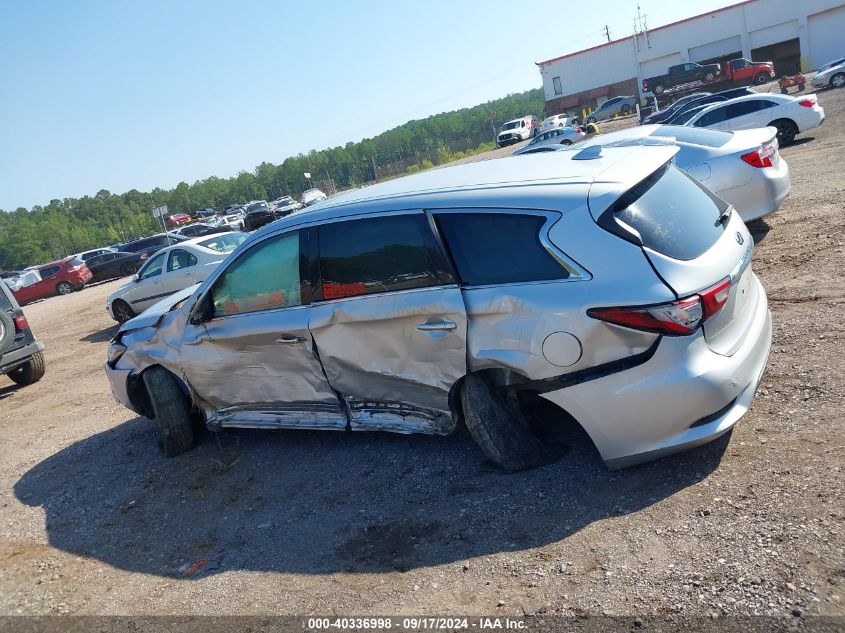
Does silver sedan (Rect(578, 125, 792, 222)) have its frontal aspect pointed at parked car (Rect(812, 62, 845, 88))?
no

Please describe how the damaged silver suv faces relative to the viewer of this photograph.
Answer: facing away from the viewer and to the left of the viewer

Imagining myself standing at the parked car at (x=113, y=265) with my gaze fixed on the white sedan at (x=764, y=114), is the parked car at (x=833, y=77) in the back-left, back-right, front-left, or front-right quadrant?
front-left

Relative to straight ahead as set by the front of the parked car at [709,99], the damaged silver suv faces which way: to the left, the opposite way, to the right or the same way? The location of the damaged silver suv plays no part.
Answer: the same way

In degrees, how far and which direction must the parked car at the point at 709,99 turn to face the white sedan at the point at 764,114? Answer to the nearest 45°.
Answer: approximately 90° to its left

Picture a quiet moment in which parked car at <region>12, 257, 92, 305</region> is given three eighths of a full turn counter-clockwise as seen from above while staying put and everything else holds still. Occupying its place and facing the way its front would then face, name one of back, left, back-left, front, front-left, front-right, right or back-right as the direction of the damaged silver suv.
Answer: front

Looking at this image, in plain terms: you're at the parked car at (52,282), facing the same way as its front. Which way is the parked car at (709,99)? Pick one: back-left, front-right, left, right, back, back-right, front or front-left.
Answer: back

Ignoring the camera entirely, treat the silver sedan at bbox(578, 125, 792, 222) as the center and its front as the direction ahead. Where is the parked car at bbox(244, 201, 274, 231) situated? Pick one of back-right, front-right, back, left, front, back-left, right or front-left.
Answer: front

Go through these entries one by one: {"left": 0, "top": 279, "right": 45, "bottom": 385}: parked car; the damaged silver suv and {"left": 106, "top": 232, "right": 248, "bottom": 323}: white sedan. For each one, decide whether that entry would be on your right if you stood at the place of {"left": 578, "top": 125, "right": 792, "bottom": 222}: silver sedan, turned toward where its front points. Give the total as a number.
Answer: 0

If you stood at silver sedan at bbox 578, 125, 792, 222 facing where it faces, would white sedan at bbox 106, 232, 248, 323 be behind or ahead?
ahead

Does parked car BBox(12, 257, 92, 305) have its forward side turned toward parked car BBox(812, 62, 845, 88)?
no

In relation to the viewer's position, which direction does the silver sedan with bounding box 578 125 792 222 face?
facing away from the viewer and to the left of the viewer

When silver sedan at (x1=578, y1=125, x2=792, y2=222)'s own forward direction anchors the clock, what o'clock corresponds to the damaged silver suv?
The damaged silver suv is roughly at 8 o'clock from the silver sedan.

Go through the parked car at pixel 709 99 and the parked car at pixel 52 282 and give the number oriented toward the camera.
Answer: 0

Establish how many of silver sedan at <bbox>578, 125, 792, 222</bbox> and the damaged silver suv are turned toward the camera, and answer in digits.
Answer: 0

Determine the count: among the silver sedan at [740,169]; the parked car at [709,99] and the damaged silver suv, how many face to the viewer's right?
0

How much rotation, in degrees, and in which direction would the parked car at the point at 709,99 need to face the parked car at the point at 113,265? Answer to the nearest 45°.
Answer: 0° — it already faces it

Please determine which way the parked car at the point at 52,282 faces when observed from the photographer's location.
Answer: facing away from the viewer and to the left of the viewer

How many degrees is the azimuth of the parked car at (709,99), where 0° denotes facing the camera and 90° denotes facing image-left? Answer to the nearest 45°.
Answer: approximately 90°

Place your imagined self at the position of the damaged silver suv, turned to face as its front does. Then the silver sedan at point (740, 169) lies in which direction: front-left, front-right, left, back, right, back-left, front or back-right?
right

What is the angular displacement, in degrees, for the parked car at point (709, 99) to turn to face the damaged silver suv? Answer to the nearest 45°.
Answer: approximately 90° to its left
